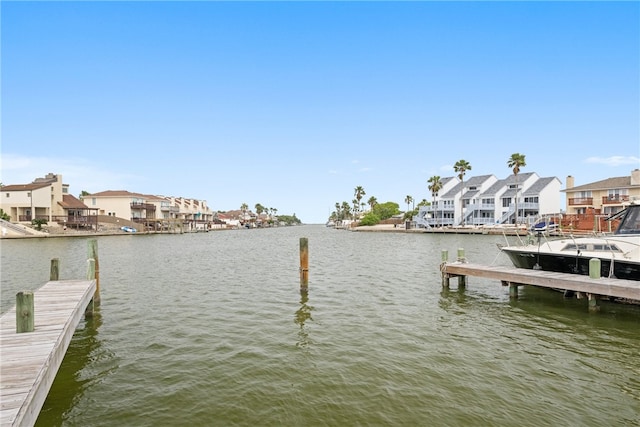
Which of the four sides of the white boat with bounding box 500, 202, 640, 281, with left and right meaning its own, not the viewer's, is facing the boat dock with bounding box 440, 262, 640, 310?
left

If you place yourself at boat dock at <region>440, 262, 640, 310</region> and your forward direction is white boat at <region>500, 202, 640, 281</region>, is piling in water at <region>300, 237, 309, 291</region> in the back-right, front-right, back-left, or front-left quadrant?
back-left

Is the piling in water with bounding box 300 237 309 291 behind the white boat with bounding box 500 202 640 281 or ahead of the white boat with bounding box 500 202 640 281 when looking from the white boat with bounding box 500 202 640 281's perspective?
ahead

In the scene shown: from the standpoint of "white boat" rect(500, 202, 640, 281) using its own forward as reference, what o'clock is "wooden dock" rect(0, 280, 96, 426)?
The wooden dock is roughly at 10 o'clock from the white boat.

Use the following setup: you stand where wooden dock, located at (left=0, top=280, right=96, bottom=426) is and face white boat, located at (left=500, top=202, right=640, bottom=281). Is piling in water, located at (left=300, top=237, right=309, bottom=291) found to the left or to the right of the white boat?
left

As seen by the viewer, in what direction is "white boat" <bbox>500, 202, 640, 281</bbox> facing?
to the viewer's left

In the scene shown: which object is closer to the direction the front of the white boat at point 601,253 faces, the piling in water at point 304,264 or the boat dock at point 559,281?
the piling in water
